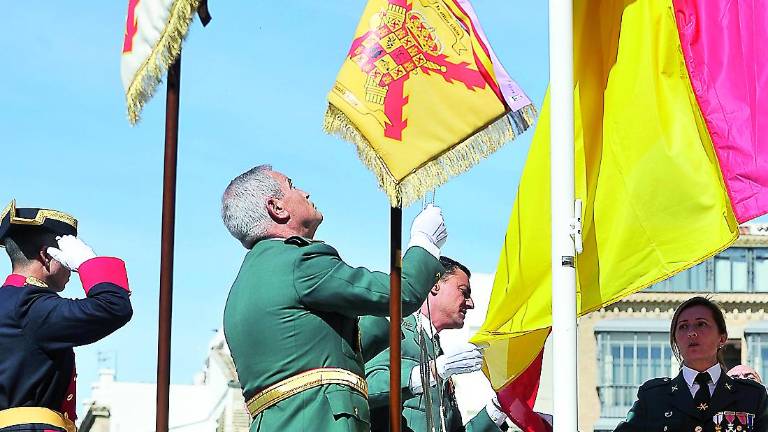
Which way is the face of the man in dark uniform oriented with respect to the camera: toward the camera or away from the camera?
away from the camera

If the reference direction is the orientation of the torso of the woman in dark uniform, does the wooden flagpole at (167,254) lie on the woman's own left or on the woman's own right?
on the woman's own right

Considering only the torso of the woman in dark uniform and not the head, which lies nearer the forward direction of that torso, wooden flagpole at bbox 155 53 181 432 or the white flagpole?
the white flagpole

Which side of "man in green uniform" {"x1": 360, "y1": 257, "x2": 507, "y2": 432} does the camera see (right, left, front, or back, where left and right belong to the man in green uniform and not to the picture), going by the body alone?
right

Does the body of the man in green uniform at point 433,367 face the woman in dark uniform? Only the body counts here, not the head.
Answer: yes

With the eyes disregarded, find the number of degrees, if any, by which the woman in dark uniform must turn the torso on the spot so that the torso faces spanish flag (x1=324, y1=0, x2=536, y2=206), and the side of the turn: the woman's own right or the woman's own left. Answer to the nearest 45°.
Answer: approximately 45° to the woman's own right

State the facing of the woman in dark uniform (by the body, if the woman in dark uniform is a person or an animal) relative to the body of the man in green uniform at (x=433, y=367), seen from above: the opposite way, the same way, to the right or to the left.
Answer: to the right

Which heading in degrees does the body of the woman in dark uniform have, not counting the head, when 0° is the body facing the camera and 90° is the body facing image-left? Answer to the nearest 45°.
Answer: approximately 0°

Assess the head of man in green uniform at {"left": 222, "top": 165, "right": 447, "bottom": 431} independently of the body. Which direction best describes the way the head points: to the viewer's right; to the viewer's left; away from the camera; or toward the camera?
to the viewer's right

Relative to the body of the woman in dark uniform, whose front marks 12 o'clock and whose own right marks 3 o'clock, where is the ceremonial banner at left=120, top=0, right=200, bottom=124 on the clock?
The ceremonial banner is roughly at 2 o'clock from the woman in dark uniform.

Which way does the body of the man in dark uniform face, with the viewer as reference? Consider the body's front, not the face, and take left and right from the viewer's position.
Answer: facing away from the viewer and to the right of the viewer

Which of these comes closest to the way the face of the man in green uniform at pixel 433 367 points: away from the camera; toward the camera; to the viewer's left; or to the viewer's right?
to the viewer's right
